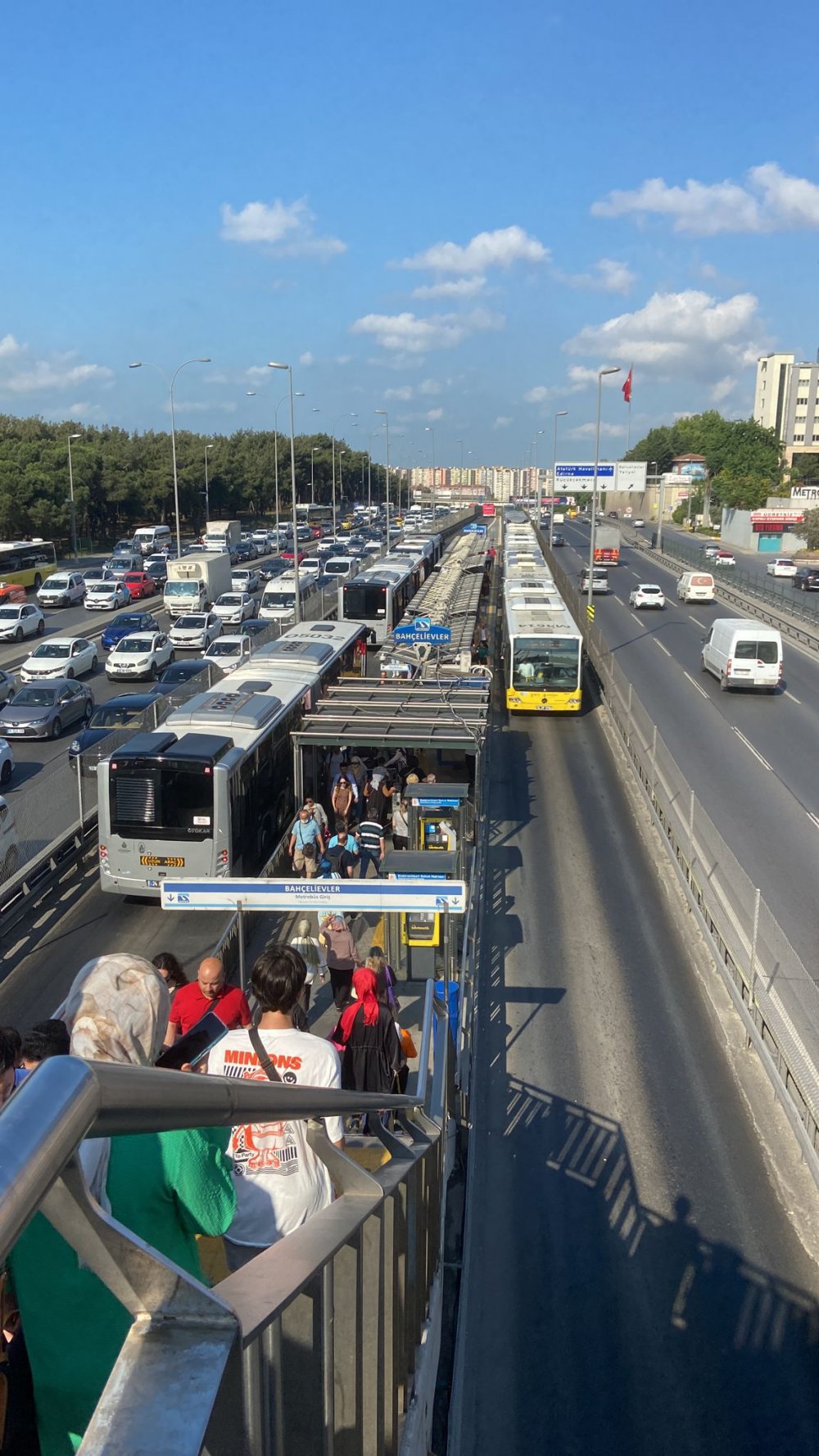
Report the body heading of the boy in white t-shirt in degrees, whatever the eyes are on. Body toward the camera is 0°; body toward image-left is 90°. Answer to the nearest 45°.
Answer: approximately 180°

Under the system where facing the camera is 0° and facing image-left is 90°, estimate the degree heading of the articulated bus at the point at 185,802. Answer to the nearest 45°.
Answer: approximately 225°

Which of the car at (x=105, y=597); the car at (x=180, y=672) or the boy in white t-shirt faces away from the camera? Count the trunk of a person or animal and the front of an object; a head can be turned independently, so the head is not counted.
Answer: the boy in white t-shirt

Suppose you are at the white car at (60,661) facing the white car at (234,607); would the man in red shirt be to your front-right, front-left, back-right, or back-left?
back-right

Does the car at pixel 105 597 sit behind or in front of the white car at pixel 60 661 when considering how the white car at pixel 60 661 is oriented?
behind

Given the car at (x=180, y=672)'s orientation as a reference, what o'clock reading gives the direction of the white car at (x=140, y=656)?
The white car is roughly at 4 o'clock from the car.

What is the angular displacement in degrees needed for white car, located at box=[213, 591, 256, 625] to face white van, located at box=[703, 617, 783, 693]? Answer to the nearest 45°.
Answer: approximately 90° to its left

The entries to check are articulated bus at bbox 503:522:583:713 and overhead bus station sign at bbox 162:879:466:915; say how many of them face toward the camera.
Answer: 2

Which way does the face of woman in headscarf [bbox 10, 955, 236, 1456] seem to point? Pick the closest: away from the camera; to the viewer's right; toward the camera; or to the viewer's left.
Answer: away from the camera

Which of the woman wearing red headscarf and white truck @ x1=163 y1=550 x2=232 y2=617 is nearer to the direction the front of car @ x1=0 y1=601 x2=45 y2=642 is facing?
the woman wearing red headscarf

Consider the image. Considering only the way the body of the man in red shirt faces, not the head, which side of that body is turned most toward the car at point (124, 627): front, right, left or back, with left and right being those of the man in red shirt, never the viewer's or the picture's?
back

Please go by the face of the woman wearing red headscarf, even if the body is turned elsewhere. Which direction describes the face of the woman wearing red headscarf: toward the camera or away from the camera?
away from the camera

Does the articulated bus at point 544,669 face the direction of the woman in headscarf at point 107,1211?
yes

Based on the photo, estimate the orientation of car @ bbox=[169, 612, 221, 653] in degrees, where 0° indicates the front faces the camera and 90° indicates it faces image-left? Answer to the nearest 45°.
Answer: approximately 45°
